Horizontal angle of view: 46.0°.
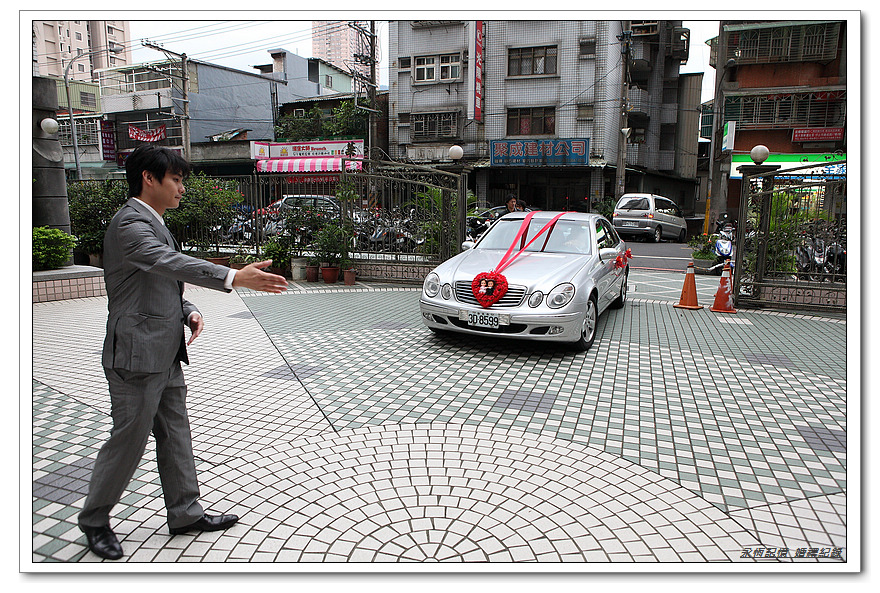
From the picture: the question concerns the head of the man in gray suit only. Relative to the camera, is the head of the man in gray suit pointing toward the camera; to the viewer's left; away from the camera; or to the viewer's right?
to the viewer's right

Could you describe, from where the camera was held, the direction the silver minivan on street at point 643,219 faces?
facing away from the viewer and to the right of the viewer

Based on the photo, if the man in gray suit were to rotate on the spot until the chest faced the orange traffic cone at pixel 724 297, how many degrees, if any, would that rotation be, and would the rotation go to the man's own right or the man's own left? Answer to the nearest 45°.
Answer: approximately 45° to the man's own left

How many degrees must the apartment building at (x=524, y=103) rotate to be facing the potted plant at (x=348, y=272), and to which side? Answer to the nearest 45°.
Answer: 0° — it already faces it

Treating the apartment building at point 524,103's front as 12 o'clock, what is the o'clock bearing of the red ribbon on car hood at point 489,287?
The red ribbon on car hood is roughly at 12 o'clock from the apartment building.

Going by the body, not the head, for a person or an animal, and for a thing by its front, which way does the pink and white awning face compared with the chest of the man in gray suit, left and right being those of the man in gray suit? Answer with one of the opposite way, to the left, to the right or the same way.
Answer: to the right

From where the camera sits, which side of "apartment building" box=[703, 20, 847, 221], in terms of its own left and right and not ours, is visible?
front

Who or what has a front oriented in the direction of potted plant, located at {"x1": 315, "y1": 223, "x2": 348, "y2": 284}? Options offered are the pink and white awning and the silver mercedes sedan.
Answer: the pink and white awning

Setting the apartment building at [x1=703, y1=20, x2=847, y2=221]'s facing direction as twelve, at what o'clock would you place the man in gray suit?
The man in gray suit is roughly at 12 o'clock from the apartment building.

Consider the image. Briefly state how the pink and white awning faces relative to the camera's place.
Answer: facing the viewer

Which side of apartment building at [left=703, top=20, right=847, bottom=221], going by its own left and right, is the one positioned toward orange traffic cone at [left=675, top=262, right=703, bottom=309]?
front

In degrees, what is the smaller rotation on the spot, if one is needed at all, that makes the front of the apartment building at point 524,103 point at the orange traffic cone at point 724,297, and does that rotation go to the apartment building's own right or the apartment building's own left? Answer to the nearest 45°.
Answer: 0° — it already faces it

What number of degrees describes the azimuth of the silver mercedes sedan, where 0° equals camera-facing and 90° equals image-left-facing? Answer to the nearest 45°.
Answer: approximately 45°

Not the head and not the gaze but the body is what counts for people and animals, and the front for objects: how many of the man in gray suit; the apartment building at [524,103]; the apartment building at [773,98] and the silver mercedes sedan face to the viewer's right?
1

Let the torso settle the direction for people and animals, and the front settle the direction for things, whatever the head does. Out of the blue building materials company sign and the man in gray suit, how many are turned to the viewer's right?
1
